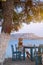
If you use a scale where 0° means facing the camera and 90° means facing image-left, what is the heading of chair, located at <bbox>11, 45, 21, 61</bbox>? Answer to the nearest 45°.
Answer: approximately 270°
